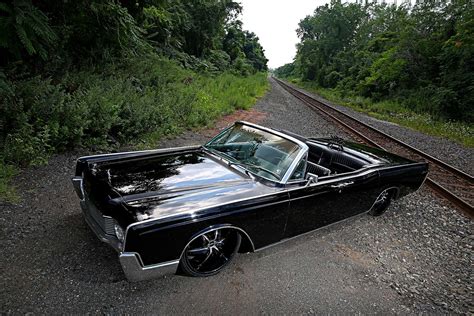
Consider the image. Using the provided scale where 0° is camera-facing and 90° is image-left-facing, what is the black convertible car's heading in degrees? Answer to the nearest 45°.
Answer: approximately 45°

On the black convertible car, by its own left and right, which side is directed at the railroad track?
back
